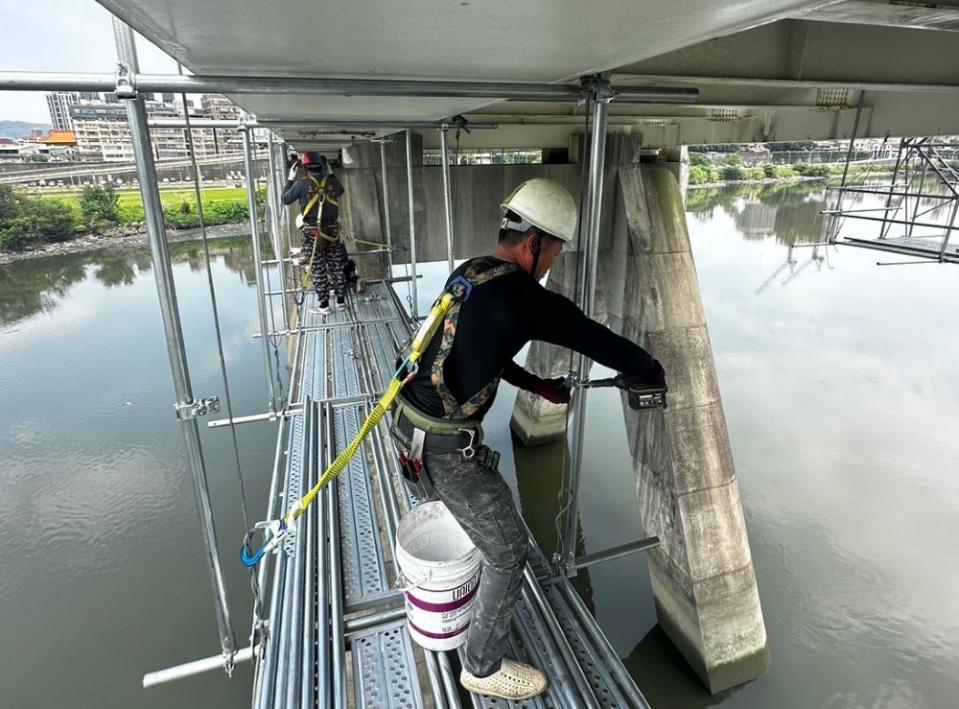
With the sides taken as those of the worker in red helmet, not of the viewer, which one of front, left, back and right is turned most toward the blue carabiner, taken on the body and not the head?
back

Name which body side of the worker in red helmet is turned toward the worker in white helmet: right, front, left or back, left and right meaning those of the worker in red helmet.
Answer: back

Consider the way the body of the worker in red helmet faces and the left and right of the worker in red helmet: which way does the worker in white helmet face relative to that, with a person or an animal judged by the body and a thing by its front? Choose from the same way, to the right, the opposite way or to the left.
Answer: to the right

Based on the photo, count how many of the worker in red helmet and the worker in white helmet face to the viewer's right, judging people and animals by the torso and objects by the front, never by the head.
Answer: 1

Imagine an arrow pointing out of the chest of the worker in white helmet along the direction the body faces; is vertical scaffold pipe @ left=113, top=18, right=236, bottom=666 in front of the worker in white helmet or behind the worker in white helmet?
behind

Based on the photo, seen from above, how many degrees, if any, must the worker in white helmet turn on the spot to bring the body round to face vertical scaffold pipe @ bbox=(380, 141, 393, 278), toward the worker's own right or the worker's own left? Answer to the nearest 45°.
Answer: approximately 90° to the worker's own left

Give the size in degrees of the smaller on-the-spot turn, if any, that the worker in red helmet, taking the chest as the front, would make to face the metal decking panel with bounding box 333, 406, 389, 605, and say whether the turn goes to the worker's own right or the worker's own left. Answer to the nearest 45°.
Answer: approximately 180°

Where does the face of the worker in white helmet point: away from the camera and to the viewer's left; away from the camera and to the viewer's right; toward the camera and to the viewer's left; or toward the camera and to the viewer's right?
away from the camera and to the viewer's right

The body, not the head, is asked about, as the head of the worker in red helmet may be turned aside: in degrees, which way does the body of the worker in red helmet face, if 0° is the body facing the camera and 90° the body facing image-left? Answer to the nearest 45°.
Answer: approximately 180°

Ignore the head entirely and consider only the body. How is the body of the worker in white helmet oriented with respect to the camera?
to the viewer's right

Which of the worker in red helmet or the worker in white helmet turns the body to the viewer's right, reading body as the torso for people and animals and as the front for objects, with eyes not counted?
the worker in white helmet
